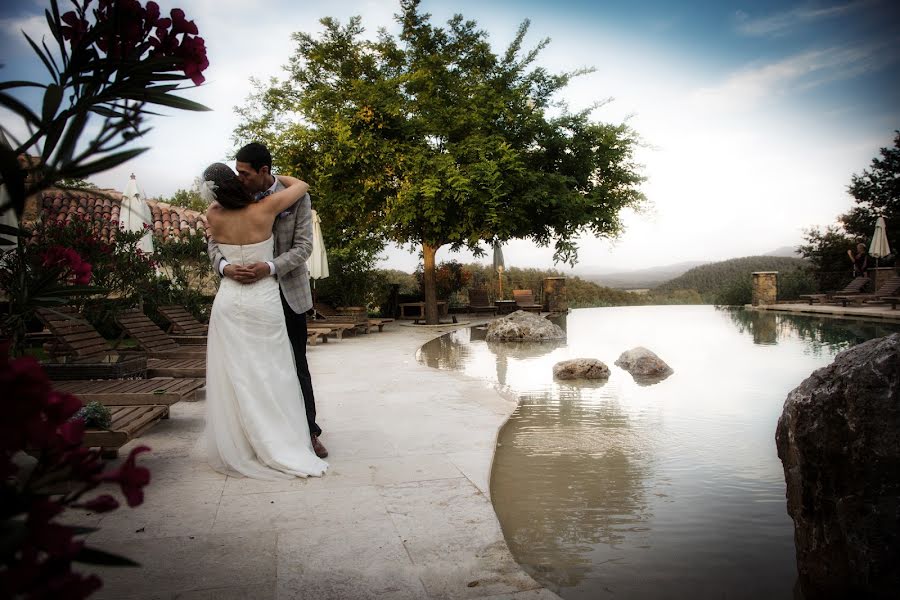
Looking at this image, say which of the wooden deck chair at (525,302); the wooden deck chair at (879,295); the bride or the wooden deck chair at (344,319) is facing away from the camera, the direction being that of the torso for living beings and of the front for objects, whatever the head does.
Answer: the bride

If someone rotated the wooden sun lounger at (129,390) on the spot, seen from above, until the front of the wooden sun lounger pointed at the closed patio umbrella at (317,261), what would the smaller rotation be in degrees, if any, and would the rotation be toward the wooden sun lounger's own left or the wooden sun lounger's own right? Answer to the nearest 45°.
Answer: approximately 45° to the wooden sun lounger's own left

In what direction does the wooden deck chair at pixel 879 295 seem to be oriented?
to the viewer's left

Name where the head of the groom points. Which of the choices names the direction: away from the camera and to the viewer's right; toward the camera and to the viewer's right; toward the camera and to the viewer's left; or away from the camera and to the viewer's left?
toward the camera and to the viewer's left

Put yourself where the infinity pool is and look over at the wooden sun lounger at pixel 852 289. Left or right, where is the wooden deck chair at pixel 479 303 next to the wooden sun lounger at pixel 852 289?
left

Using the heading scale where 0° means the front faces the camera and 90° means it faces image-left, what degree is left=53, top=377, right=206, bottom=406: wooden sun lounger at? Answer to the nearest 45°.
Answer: approximately 270°

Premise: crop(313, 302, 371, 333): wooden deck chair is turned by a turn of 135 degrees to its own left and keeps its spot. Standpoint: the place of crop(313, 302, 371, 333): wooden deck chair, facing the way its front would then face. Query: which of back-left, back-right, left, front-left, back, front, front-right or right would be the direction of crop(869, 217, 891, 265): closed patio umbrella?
back-right

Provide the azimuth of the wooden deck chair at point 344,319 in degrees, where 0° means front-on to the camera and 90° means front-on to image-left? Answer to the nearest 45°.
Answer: approximately 270°

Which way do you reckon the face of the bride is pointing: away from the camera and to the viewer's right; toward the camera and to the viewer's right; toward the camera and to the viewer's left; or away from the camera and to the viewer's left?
away from the camera and to the viewer's right

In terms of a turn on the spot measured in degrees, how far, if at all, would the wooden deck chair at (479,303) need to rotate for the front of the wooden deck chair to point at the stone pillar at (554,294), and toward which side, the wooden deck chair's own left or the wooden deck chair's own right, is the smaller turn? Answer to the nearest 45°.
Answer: approximately 45° to the wooden deck chair's own left

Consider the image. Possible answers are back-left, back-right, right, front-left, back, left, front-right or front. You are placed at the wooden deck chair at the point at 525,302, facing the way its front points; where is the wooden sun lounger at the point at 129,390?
front-right

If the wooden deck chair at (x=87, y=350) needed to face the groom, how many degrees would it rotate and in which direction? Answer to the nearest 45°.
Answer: approximately 45° to its right

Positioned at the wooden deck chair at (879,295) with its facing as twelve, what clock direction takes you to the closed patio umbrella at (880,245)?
The closed patio umbrella is roughly at 3 o'clock from the wooden deck chair.

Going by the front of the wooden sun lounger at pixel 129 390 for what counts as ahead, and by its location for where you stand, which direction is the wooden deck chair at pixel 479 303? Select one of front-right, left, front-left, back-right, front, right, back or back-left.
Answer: front-left

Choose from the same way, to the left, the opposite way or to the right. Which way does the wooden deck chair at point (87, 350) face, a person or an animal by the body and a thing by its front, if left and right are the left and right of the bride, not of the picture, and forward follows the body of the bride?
to the right

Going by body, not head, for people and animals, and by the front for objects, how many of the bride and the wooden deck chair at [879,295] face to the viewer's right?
0
